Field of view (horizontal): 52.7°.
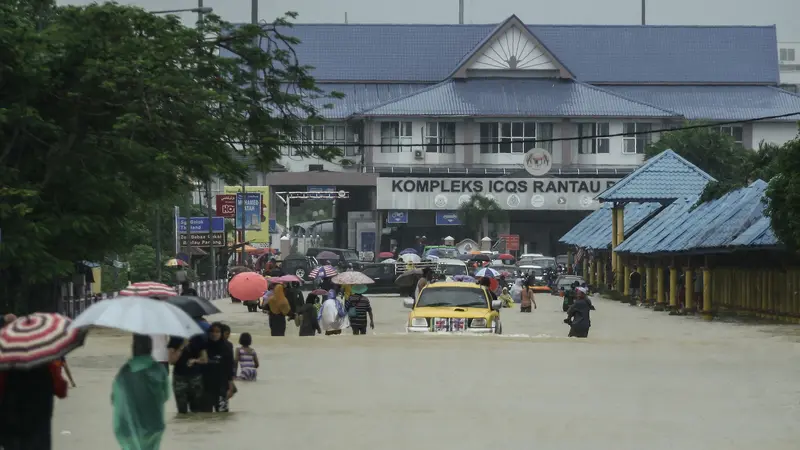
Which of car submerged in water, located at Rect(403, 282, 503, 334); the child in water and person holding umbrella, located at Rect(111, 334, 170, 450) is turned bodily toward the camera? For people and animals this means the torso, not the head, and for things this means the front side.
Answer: the car submerged in water

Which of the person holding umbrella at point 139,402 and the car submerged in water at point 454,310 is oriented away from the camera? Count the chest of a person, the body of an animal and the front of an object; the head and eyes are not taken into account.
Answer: the person holding umbrella

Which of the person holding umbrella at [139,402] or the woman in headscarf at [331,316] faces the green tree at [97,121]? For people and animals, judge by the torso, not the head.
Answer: the person holding umbrella

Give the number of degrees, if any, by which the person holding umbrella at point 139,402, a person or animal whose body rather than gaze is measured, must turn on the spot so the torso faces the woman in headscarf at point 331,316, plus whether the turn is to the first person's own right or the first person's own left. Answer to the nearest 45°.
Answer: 0° — they already face them

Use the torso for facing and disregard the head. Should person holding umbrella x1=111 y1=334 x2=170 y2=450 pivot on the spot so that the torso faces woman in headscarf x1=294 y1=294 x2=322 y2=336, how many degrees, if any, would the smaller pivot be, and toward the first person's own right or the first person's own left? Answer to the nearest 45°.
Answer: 0° — they already face them

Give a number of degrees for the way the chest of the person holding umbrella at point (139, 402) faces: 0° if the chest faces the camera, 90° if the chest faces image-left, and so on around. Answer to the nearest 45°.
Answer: approximately 180°

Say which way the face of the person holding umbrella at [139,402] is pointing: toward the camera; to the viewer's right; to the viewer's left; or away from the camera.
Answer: away from the camera
